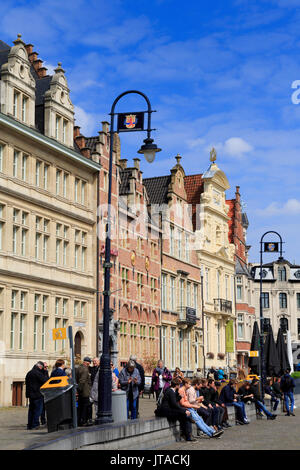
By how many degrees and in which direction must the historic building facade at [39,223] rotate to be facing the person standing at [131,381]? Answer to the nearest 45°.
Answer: approximately 45° to its right

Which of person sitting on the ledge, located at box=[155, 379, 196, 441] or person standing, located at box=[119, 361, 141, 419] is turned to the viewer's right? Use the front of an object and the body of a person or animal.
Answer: person sitting on the ledge, located at box=[155, 379, 196, 441]

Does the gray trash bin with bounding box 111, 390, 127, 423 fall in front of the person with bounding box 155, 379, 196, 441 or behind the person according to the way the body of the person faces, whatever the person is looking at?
behind

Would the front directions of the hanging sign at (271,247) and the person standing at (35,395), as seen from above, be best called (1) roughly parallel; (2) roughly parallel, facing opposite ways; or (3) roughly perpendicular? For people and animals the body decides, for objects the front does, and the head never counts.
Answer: roughly perpendicular

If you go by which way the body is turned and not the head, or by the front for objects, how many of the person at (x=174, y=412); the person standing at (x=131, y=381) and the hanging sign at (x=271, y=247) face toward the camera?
2

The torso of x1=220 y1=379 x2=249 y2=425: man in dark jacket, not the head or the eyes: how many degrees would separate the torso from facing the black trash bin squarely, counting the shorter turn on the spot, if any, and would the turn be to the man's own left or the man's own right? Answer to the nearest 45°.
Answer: approximately 135° to the man's own right

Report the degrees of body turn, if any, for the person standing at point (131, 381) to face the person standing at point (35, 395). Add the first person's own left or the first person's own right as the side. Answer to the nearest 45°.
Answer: approximately 45° to the first person's own right

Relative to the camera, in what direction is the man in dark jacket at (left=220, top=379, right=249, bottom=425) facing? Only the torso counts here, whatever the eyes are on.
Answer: to the viewer's right
